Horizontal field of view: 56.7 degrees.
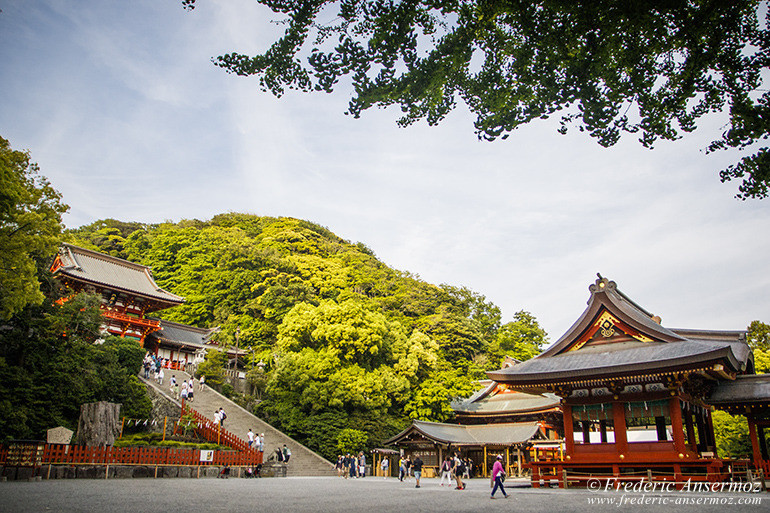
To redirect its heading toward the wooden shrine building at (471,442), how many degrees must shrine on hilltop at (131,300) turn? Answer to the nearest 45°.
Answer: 0° — it already faces it

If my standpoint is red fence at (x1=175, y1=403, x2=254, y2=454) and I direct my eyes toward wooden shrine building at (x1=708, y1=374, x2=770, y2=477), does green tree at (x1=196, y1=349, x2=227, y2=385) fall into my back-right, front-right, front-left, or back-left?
back-left

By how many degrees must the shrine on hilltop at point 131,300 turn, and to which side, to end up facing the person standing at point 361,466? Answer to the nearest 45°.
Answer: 0° — it already faces them

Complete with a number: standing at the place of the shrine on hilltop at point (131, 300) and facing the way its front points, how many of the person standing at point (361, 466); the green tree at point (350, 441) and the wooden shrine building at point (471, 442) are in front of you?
3

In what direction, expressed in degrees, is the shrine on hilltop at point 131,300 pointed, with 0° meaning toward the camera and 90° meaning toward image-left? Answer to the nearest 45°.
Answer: approximately 315°

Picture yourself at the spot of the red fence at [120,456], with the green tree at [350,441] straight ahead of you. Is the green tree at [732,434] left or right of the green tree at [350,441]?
right

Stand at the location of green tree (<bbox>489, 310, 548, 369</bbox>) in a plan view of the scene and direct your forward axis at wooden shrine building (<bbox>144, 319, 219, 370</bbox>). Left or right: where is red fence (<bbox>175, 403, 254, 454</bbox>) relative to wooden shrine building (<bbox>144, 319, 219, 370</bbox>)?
left
